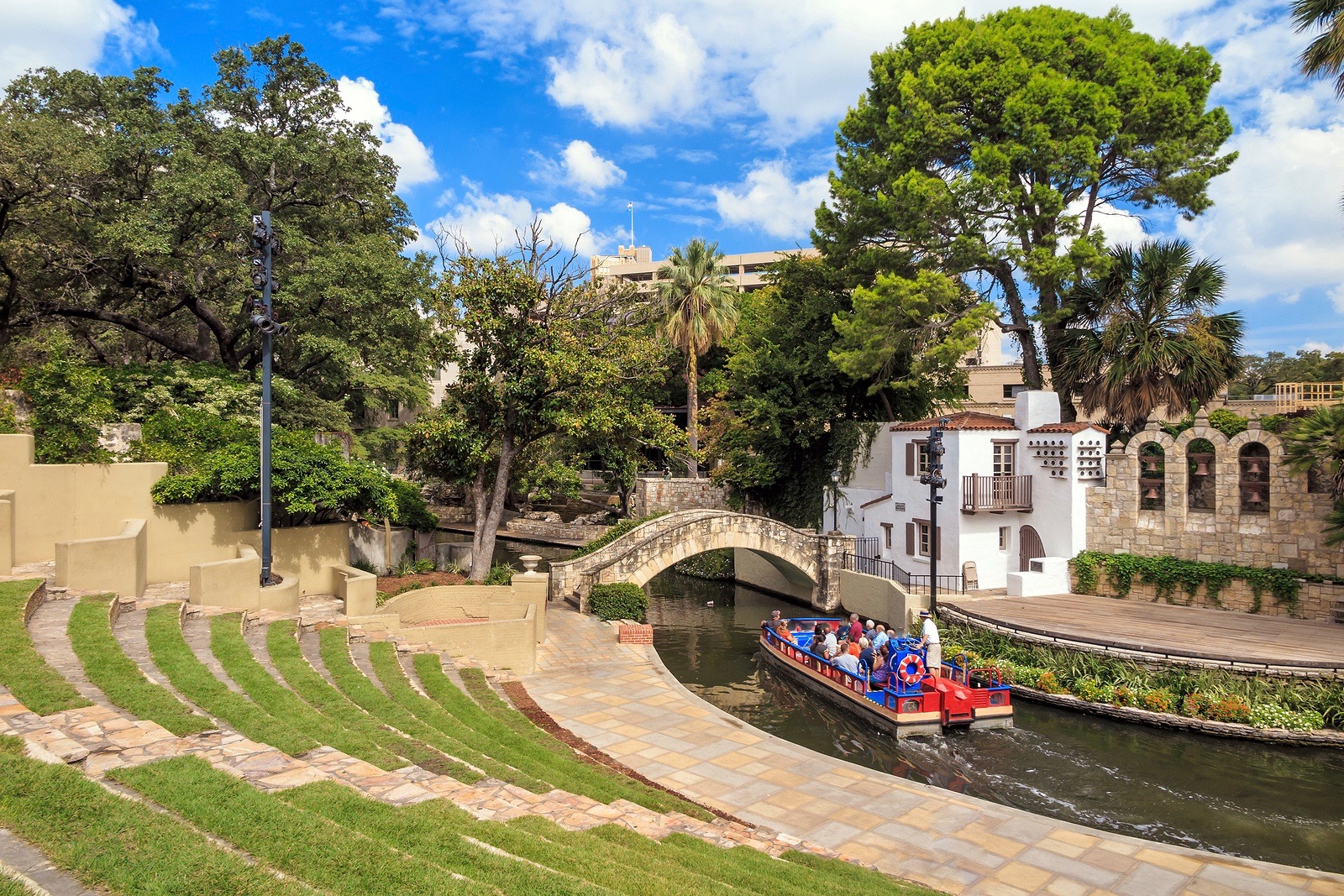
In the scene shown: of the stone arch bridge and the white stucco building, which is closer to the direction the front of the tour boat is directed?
the stone arch bridge

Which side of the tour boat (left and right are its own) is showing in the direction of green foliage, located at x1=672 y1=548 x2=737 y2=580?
front

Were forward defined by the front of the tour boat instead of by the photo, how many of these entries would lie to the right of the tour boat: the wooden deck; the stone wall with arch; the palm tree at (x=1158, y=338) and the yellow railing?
4

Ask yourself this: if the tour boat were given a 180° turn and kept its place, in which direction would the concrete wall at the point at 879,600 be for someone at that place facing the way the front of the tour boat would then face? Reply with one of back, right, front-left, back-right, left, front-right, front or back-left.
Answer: back-left

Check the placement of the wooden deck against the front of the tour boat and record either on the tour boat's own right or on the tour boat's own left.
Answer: on the tour boat's own right

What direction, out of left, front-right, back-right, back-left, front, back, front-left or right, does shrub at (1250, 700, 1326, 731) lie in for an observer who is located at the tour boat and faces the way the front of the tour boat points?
back-right

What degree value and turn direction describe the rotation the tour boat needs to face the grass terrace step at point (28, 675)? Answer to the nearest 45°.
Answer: approximately 90° to its left

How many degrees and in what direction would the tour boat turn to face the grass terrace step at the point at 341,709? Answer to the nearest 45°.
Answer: approximately 90° to its left

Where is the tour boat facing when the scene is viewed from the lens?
facing away from the viewer and to the left of the viewer

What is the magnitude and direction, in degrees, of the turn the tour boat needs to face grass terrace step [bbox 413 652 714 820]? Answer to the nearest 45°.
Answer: approximately 90° to its left

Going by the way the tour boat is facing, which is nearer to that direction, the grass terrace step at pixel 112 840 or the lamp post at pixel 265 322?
the lamp post

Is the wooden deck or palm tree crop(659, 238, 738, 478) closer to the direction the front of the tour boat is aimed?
the palm tree

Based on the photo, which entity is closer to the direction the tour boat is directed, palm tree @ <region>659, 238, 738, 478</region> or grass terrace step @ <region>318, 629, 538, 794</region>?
the palm tree

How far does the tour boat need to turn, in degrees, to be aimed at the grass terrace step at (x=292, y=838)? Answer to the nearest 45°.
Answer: approximately 135° to its left

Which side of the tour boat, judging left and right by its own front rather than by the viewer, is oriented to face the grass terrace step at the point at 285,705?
left

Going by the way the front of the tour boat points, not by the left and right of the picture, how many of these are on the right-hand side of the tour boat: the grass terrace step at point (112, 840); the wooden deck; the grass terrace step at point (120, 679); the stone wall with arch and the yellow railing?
3

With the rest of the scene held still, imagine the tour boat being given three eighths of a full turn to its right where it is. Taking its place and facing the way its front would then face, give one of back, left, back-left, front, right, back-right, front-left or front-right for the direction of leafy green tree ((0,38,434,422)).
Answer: back

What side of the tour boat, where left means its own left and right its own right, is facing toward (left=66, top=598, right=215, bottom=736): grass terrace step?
left

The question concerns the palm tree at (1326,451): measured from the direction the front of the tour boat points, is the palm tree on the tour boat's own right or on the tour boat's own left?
on the tour boat's own right
